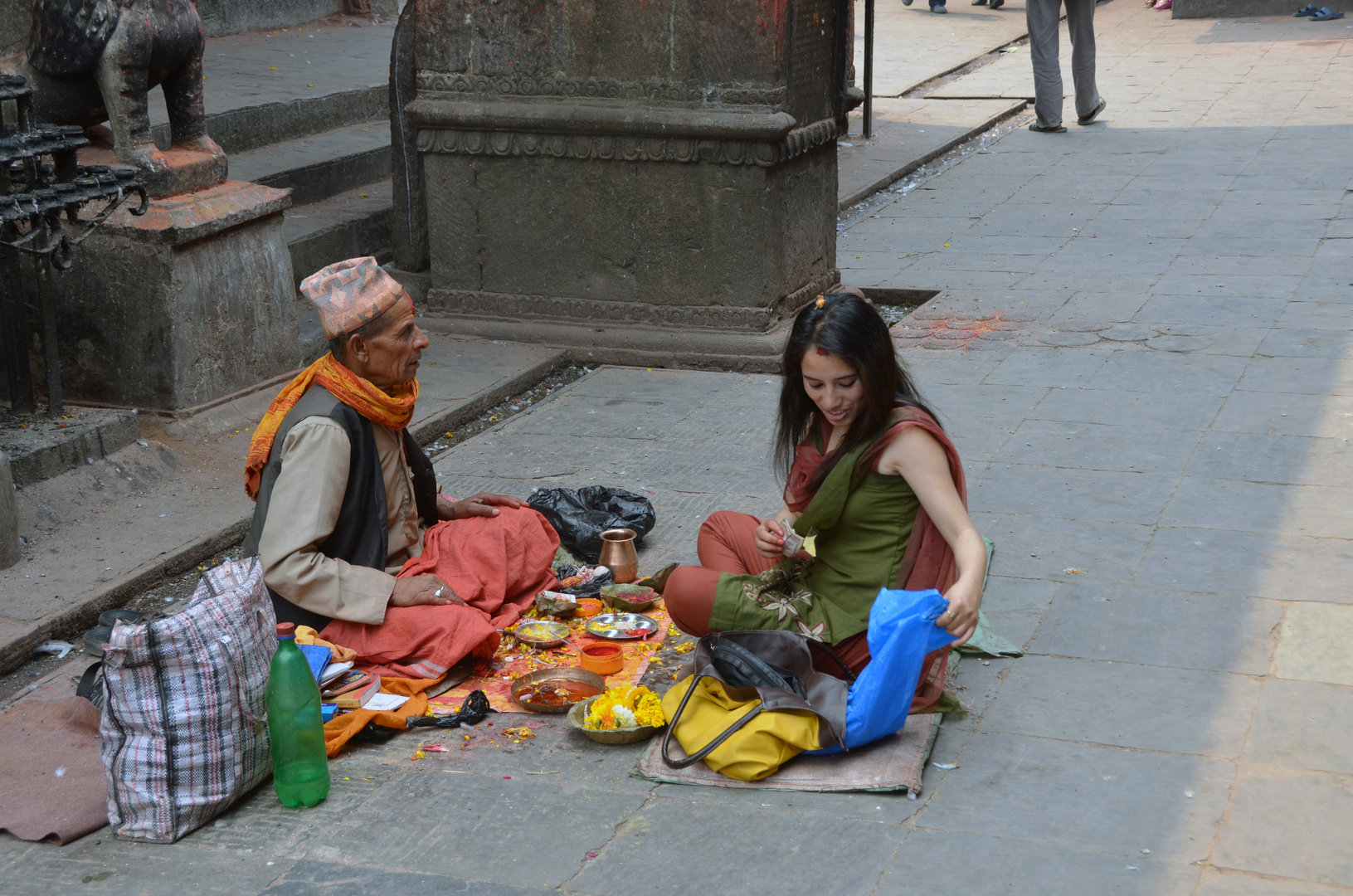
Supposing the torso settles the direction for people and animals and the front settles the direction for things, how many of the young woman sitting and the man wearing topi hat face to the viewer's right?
1

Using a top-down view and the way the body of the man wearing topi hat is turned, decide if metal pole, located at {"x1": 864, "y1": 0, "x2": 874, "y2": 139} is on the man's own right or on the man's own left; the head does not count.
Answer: on the man's own left

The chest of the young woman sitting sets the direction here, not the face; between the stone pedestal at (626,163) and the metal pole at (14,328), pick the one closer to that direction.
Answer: the metal pole

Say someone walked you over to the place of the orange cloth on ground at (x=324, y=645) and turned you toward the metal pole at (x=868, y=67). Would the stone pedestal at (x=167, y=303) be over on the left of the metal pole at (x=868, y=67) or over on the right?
left

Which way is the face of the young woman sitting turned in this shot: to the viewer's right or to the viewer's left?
to the viewer's left

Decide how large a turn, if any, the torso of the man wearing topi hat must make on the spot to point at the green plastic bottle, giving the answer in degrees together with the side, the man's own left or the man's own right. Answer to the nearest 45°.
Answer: approximately 90° to the man's own right

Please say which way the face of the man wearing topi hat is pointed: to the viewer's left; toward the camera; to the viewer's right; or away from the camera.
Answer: to the viewer's right

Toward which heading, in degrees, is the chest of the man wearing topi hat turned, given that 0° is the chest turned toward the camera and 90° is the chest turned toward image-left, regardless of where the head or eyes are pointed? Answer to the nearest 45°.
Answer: approximately 270°
